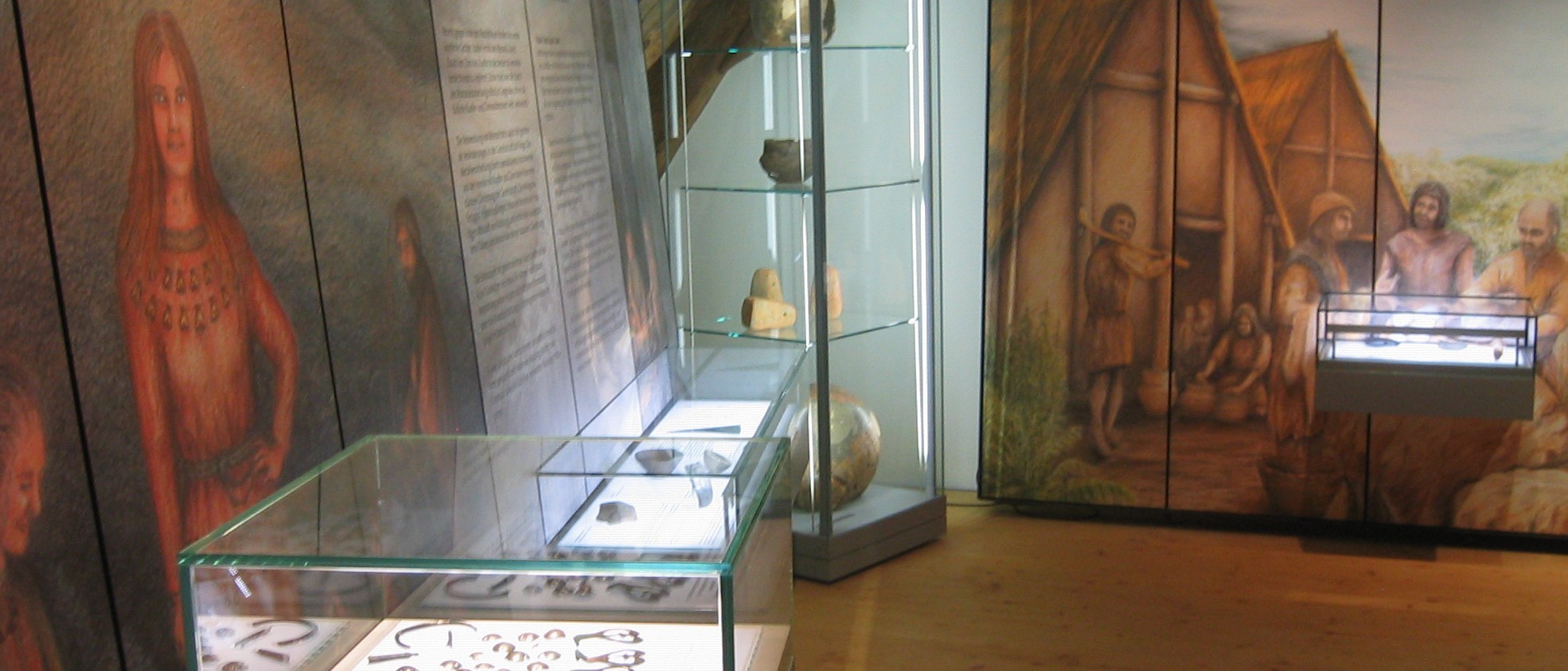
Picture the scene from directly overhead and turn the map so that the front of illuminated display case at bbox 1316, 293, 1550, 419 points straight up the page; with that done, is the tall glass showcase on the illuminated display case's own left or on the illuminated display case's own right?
on the illuminated display case's own right

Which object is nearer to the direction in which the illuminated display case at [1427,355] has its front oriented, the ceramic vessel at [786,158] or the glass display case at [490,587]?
the glass display case

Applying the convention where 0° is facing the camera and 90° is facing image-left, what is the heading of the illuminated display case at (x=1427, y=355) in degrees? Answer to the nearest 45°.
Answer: approximately 0°
